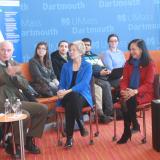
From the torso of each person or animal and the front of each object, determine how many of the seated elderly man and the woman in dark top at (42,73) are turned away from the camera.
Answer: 0

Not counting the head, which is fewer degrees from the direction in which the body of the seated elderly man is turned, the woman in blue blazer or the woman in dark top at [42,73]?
the woman in blue blazer

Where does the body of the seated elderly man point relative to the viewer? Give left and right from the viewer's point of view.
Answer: facing the viewer and to the right of the viewer

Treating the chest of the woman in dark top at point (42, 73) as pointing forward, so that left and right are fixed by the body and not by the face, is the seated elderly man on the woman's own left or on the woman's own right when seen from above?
on the woman's own right
